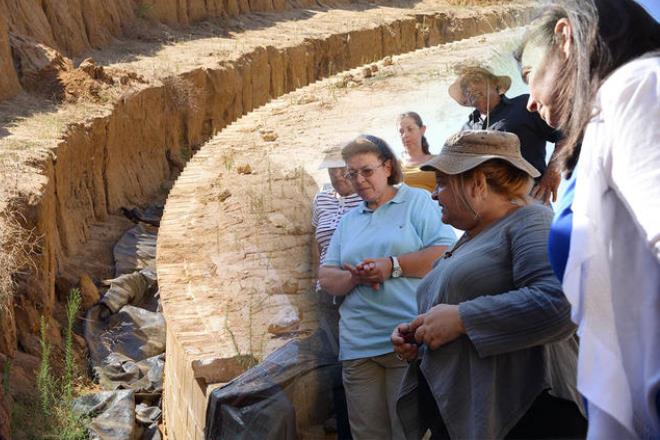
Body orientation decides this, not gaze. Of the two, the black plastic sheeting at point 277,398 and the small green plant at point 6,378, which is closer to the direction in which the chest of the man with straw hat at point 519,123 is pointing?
the black plastic sheeting

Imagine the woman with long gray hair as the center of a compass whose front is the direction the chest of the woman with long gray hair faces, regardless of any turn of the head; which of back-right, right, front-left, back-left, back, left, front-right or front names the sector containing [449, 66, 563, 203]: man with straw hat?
right

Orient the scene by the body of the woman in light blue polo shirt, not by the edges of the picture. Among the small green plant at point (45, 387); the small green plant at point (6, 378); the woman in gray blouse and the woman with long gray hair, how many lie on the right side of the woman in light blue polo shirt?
2

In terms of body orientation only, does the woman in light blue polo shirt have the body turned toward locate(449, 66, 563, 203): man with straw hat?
no

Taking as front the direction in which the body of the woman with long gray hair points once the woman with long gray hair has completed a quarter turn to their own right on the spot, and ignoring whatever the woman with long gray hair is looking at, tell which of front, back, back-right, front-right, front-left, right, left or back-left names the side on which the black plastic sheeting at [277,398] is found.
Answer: front-left

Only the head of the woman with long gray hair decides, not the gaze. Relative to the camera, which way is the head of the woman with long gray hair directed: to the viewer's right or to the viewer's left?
to the viewer's left

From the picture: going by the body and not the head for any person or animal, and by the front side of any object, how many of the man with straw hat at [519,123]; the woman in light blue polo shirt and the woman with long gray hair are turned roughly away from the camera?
0

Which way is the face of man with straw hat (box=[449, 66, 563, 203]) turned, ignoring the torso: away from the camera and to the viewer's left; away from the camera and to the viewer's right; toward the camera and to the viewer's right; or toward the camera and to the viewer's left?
toward the camera and to the viewer's left

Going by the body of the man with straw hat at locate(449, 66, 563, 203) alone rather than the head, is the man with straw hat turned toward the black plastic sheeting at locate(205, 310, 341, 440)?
yes

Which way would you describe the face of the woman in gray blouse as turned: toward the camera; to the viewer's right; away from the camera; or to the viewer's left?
to the viewer's left

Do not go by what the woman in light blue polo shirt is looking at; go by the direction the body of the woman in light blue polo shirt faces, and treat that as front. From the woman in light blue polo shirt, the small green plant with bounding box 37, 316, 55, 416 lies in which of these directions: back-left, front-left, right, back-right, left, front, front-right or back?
right

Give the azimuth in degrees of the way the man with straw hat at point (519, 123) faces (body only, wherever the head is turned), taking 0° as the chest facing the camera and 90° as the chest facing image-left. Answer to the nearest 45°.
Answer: approximately 45°

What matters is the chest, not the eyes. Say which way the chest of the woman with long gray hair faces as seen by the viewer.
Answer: to the viewer's left

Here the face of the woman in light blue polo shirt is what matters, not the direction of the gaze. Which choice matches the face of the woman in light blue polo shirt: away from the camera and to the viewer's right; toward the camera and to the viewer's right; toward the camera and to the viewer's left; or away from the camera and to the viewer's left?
toward the camera and to the viewer's left

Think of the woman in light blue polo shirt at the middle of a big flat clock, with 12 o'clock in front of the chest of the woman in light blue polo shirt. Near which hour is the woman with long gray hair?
The woman with long gray hair is roughly at 10 o'clock from the woman in light blue polo shirt.

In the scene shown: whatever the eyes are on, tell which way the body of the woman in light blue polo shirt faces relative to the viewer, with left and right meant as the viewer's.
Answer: facing the viewer and to the left of the viewer

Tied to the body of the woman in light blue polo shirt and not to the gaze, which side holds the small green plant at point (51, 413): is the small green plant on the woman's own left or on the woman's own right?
on the woman's own right

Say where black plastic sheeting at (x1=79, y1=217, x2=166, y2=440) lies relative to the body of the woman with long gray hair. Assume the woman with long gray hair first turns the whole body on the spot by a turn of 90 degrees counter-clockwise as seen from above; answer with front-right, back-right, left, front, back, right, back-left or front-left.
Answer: back-right
